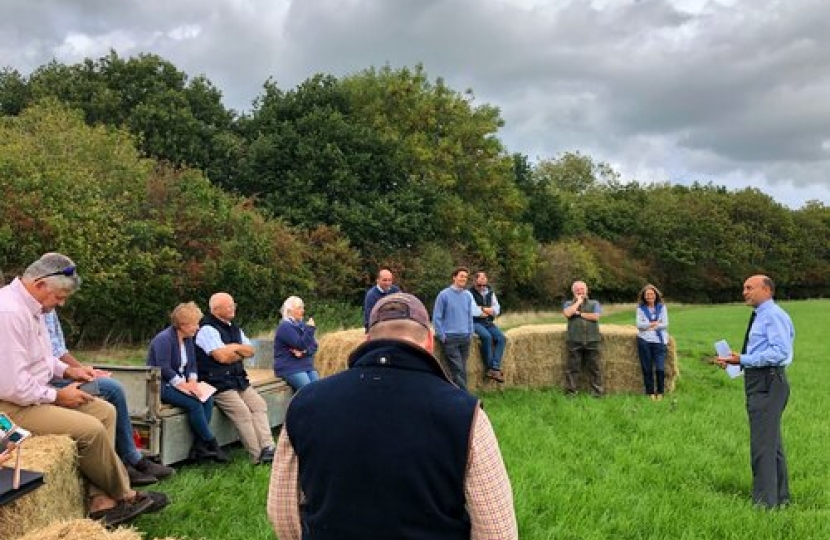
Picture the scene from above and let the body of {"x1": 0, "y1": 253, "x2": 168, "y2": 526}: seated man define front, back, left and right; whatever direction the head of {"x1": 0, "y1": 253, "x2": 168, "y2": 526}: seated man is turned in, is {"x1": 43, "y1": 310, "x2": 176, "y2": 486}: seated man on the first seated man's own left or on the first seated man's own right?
on the first seated man's own left

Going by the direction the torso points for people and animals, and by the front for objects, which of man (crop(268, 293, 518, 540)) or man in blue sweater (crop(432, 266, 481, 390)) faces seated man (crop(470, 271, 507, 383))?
the man

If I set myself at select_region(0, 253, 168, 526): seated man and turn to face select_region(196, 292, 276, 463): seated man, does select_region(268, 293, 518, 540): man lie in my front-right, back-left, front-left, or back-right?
back-right

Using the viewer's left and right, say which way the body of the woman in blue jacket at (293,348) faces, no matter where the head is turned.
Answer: facing the viewer and to the right of the viewer

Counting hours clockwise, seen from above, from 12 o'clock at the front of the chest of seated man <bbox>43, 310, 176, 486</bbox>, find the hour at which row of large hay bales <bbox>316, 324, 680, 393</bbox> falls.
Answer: The row of large hay bales is roughly at 11 o'clock from the seated man.

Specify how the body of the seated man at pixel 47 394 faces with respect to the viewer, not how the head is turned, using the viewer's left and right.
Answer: facing to the right of the viewer

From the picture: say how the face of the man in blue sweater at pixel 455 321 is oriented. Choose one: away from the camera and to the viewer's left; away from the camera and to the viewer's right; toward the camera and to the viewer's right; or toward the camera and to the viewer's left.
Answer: toward the camera and to the viewer's right

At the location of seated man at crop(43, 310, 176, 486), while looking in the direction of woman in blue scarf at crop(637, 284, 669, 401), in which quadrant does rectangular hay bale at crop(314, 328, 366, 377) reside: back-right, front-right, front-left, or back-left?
front-left

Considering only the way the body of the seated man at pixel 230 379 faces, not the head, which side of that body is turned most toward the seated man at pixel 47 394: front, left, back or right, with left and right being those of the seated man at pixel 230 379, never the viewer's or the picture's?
right

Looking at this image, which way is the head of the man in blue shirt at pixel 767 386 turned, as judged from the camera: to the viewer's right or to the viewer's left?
to the viewer's left

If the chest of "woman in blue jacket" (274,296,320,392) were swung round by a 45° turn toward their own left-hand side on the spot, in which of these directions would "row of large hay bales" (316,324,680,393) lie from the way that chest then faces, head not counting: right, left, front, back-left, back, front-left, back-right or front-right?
front-left

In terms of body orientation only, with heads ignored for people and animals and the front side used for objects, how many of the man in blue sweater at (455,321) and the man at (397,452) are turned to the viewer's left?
0

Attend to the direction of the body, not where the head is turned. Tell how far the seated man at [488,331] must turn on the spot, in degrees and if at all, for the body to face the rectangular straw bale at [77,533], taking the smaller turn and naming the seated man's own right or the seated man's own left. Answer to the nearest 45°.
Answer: approximately 45° to the seated man's own right

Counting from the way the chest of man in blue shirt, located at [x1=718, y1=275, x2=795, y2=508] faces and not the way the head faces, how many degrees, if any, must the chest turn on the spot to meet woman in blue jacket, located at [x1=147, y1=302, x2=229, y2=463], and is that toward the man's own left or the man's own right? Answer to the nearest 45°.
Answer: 0° — they already face them

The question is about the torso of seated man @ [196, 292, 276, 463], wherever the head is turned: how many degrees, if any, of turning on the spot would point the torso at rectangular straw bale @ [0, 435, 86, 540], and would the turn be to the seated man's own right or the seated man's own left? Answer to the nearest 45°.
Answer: approximately 45° to the seated man's own right

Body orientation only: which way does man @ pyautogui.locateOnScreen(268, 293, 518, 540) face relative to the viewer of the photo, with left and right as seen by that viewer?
facing away from the viewer

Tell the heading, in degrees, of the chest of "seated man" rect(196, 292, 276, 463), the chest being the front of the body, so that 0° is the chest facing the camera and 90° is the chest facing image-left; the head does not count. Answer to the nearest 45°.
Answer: approximately 315°

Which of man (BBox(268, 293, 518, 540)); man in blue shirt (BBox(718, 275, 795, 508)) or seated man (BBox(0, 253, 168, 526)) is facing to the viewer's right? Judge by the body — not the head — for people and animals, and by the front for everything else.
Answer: the seated man
